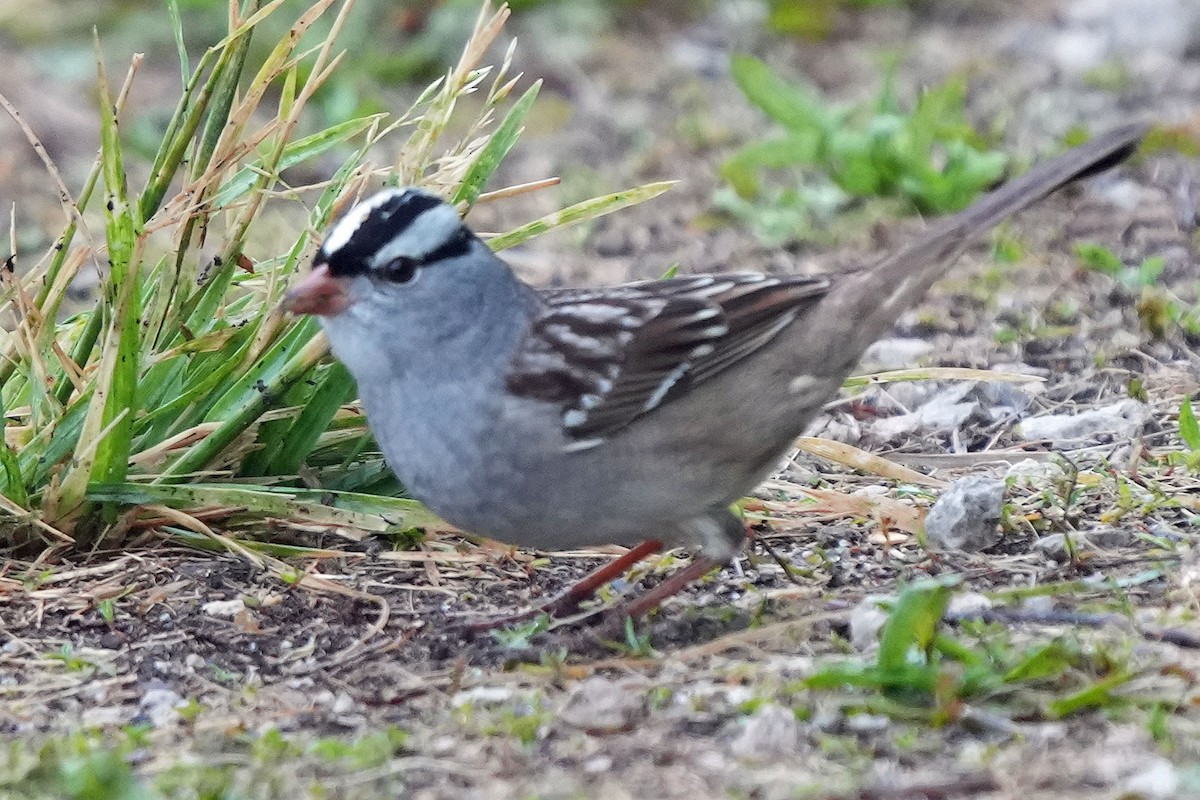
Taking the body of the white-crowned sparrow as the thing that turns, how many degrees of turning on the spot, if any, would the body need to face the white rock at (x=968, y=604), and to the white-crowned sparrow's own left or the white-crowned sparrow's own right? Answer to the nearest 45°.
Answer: approximately 135° to the white-crowned sparrow's own left

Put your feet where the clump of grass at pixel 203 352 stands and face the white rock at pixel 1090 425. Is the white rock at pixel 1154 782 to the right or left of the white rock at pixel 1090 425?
right

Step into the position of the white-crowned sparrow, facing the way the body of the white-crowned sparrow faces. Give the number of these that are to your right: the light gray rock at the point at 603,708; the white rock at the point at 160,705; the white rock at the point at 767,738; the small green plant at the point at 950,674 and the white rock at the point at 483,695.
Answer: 0

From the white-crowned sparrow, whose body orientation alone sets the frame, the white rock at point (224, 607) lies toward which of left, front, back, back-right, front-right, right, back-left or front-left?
front

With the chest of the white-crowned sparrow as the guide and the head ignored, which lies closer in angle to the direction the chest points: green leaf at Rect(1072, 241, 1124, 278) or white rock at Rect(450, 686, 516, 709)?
the white rock

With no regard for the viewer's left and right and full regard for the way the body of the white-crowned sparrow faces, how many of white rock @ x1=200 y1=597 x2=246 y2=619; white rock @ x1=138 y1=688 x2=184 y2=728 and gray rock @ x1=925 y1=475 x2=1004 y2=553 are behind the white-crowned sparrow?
1

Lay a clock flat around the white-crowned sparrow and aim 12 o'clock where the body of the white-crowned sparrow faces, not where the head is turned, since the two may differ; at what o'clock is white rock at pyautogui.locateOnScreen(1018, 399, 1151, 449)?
The white rock is roughly at 5 o'clock from the white-crowned sparrow.

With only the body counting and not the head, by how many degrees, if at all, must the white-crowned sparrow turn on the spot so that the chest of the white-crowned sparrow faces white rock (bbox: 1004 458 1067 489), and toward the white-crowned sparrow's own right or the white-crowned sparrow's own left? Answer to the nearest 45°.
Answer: approximately 135° to the white-crowned sparrow's own right

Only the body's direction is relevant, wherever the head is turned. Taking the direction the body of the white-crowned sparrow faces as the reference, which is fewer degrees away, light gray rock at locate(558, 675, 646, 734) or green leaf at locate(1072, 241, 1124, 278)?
the light gray rock

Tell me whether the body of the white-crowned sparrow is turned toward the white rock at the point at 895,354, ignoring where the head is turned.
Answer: no

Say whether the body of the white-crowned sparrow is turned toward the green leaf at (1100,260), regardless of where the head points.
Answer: no

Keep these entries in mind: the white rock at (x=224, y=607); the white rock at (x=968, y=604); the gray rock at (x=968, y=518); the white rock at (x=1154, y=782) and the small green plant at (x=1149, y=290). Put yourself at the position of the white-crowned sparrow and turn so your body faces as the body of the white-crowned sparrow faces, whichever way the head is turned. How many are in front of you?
1

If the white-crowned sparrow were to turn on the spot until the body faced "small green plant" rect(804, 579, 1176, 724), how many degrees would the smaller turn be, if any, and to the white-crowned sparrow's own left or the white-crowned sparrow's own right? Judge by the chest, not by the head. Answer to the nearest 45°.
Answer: approximately 135° to the white-crowned sparrow's own left

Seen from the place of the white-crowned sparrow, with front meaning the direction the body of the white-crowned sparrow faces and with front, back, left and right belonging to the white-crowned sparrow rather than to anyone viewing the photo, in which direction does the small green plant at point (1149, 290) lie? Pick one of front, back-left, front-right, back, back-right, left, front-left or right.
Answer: back-right

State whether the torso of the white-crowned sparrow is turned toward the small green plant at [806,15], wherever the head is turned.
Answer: no

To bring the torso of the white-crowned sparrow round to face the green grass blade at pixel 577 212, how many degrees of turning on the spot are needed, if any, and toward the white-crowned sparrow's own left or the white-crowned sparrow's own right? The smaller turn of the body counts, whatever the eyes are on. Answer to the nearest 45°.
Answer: approximately 90° to the white-crowned sparrow's own right

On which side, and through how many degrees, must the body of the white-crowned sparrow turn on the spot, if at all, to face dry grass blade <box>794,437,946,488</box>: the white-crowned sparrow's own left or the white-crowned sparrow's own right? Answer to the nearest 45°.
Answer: approximately 135° to the white-crowned sparrow's own right

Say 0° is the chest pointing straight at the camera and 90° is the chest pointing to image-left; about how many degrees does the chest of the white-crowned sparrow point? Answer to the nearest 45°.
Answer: approximately 90°

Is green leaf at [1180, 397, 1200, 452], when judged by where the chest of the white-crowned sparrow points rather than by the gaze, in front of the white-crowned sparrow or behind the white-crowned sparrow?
behind
